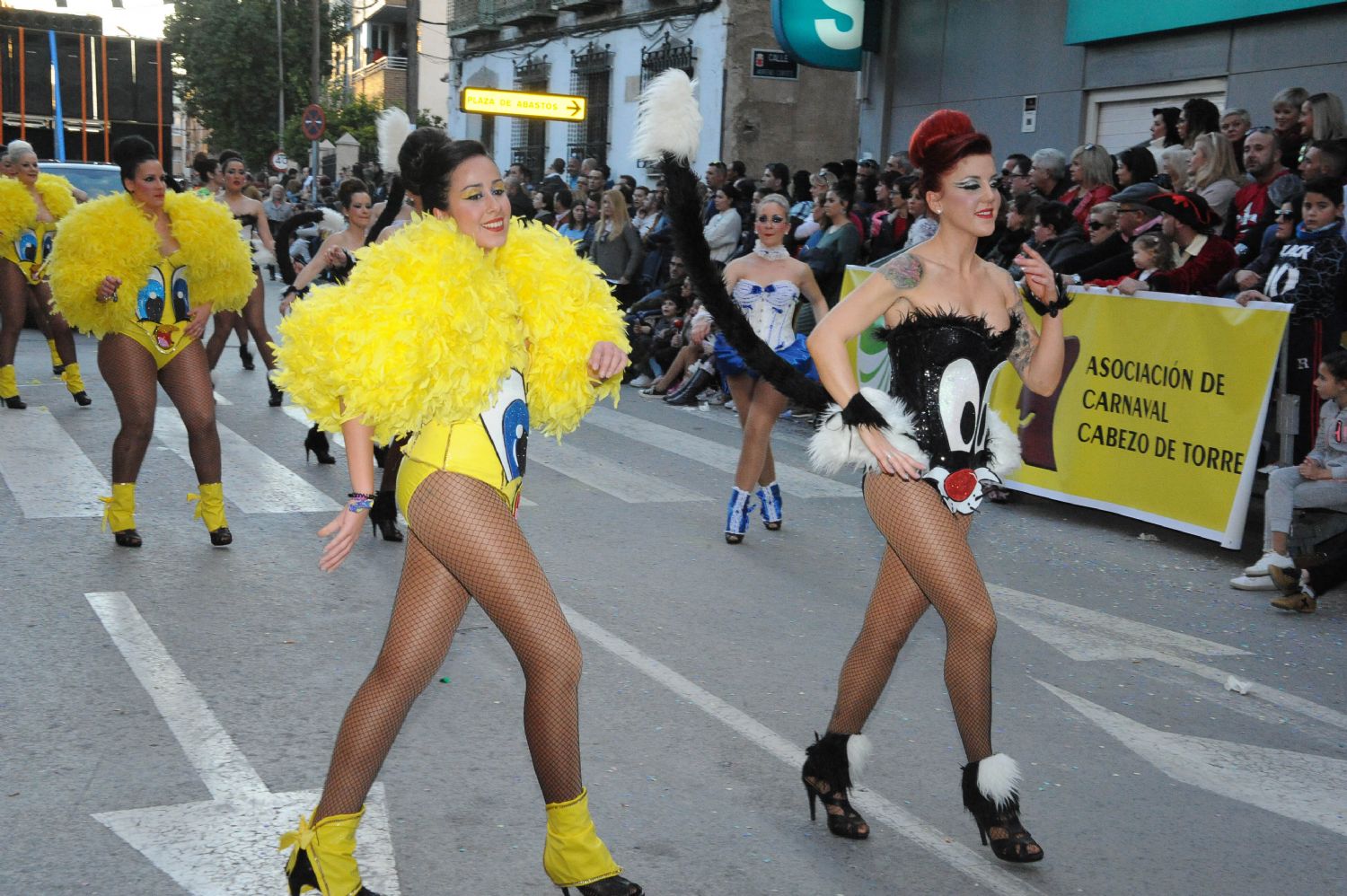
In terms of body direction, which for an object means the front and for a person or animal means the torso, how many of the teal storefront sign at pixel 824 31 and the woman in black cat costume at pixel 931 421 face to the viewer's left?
0

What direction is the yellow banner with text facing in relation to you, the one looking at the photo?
facing the viewer and to the left of the viewer

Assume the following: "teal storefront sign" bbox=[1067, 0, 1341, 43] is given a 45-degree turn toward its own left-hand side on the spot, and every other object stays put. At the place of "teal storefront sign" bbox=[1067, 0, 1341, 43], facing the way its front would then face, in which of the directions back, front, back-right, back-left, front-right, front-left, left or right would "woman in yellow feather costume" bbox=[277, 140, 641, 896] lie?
front

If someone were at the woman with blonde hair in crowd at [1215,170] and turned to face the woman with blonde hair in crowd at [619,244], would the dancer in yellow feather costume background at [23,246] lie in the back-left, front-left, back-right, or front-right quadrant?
front-left

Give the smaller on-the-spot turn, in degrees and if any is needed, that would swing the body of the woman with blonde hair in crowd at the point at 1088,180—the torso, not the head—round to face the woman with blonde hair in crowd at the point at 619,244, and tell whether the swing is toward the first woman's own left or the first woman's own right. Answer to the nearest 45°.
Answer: approximately 90° to the first woman's own right

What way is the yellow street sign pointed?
toward the camera

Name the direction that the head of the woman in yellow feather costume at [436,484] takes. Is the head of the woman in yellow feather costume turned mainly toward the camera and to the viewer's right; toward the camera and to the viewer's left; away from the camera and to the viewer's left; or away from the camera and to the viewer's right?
toward the camera and to the viewer's right

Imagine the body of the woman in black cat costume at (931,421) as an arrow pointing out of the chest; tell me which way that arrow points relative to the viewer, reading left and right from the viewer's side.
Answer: facing the viewer and to the right of the viewer

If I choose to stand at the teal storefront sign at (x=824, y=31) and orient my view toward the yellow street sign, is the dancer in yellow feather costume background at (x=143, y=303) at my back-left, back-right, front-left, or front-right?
back-left

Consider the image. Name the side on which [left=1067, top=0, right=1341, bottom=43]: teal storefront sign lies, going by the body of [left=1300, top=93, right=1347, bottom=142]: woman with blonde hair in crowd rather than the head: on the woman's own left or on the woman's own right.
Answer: on the woman's own right

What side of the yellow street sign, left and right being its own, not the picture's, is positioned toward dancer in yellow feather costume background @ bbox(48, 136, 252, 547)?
front

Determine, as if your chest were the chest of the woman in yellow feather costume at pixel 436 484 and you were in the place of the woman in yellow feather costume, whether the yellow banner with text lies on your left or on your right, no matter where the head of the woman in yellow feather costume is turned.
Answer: on your left

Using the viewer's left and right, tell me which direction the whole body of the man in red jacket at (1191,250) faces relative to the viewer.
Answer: facing to the left of the viewer

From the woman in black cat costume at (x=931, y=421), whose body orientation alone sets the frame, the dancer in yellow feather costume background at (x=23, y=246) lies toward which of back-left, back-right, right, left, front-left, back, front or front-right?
back

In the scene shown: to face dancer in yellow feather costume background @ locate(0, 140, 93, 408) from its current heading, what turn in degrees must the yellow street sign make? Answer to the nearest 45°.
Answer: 0° — it already faces them
